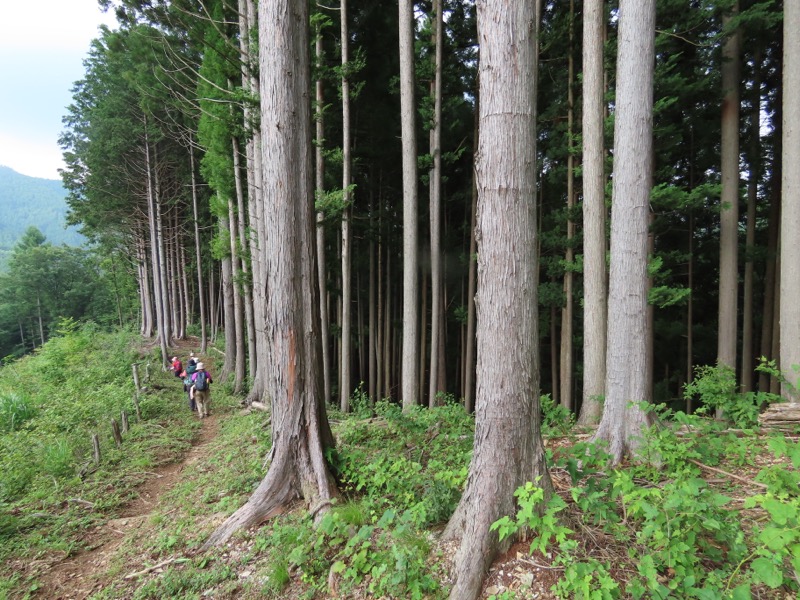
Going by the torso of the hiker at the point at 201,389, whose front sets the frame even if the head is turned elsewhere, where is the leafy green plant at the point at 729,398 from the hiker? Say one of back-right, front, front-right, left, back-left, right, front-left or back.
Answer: back-right

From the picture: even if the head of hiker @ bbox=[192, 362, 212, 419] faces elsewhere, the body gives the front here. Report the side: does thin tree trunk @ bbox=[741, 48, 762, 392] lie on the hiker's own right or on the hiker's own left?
on the hiker's own right

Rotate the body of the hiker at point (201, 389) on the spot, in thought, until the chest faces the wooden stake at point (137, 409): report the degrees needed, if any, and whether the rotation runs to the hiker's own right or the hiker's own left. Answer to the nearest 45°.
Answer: approximately 90° to the hiker's own left

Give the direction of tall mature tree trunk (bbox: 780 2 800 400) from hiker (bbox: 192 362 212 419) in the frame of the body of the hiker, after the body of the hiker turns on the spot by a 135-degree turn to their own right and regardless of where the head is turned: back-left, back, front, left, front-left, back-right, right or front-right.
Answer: front

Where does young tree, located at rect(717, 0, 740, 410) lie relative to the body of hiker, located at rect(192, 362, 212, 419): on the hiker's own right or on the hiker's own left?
on the hiker's own right

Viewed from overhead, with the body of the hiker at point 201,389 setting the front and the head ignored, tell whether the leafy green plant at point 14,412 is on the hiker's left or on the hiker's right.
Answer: on the hiker's left

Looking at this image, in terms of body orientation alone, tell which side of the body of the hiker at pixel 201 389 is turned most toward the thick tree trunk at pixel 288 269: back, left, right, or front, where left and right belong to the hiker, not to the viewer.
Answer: back

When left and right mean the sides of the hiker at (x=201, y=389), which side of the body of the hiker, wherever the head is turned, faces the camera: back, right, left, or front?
back

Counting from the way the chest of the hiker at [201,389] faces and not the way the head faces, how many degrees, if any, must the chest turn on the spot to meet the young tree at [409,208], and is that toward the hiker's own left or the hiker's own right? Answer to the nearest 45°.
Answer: approximately 135° to the hiker's own right

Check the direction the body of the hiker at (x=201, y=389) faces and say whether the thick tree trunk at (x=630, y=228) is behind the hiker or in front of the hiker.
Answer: behind

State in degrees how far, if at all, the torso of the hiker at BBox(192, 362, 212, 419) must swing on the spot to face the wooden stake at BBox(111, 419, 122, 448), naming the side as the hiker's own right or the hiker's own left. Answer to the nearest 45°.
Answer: approximately 135° to the hiker's own left
